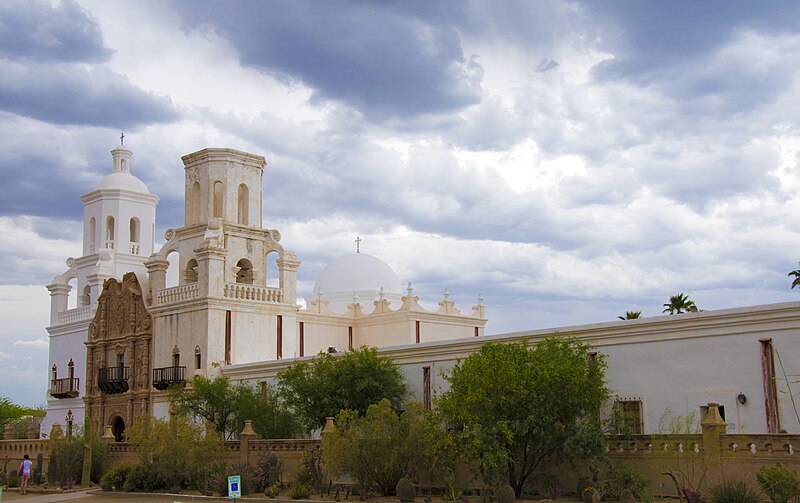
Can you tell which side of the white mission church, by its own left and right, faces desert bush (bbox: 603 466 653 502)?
left

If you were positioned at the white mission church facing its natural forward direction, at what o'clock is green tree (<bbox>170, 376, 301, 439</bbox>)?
The green tree is roughly at 10 o'clock from the white mission church.

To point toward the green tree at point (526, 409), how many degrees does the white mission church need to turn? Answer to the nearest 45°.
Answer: approximately 90° to its left

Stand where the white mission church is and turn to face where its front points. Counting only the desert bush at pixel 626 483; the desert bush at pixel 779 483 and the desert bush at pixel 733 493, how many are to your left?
3

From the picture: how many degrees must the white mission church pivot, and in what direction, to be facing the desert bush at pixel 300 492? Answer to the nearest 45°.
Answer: approximately 45° to its left

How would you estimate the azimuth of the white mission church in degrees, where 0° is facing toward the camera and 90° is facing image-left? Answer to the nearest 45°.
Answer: approximately 45°

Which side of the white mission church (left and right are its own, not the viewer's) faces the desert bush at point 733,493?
left

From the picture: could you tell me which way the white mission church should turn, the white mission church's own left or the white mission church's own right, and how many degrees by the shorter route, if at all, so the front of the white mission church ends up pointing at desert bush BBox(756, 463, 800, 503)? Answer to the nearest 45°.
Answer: approximately 90° to the white mission church's own left
